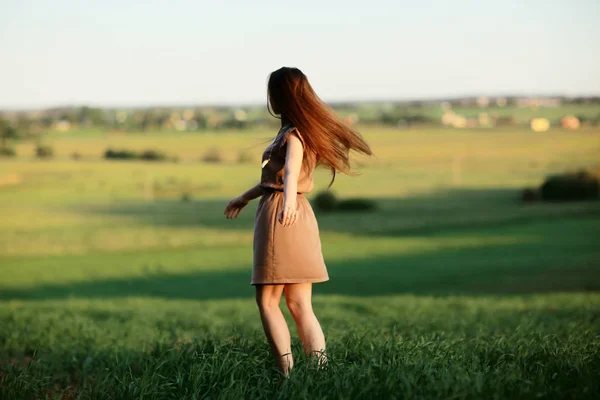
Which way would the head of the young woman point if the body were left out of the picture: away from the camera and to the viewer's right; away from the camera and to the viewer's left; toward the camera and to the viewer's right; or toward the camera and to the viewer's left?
away from the camera and to the viewer's left

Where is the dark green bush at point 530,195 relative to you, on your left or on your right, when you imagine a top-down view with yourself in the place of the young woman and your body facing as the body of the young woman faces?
on your right

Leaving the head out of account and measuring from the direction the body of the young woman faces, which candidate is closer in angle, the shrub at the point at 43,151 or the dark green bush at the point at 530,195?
the shrub

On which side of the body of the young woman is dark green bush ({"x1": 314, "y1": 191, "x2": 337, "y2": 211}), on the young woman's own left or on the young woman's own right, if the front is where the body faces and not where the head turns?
on the young woman's own right

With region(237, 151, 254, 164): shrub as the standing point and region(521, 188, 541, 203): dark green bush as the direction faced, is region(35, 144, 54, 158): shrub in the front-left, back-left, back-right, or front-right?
back-right
